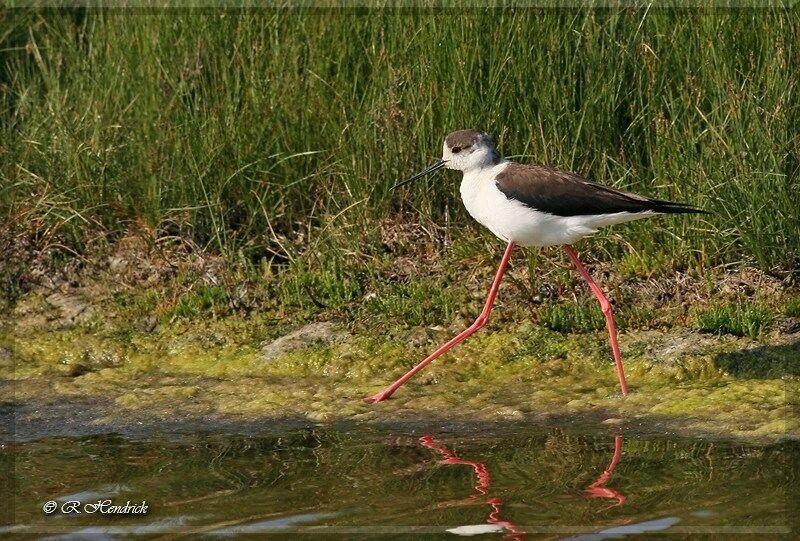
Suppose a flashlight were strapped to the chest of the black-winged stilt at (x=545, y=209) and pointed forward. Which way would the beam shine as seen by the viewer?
to the viewer's left

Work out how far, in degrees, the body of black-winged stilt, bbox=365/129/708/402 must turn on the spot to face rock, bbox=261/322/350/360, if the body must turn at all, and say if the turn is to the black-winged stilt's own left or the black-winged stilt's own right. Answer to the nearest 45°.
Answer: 0° — it already faces it
